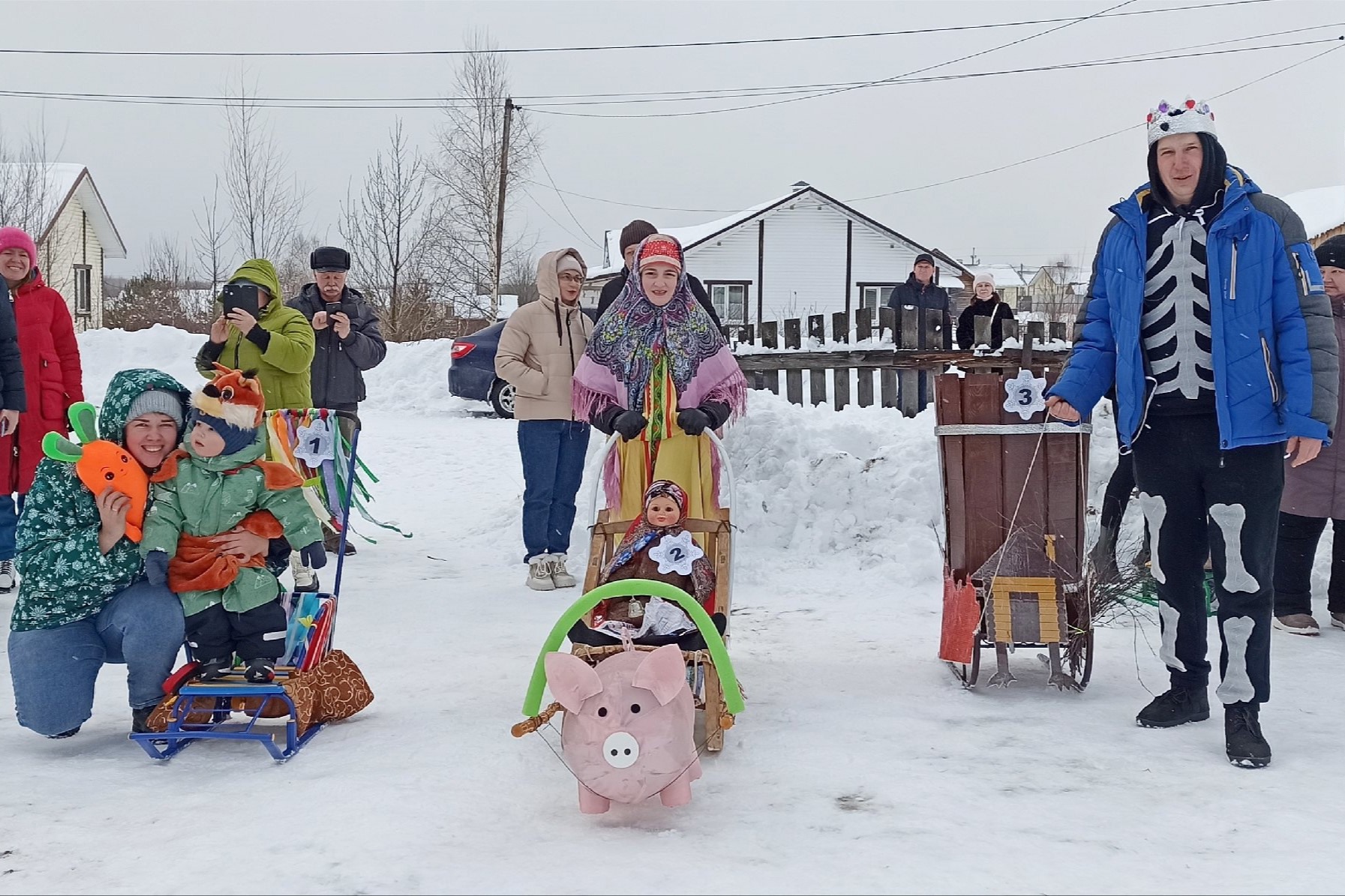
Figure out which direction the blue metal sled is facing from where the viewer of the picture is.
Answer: facing the viewer and to the left of the viewer

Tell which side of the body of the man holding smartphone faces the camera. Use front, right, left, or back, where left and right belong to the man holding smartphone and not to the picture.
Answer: front

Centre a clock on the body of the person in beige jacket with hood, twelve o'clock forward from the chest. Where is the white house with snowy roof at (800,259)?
The white house with snowy roof is roughly at 8 o'clock from the person in beige jacket with hood.

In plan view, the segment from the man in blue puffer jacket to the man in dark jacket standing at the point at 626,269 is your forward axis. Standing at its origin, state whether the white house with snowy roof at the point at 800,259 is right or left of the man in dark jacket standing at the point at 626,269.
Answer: right

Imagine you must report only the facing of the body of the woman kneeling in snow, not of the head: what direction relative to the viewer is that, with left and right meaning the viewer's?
facing the viewer and to the right of the viewer

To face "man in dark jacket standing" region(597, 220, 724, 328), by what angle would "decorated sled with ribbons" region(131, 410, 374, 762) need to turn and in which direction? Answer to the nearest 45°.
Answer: approximately 180°

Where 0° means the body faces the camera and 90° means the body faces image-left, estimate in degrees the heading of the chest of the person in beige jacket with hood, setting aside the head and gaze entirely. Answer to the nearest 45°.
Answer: approximately 315°

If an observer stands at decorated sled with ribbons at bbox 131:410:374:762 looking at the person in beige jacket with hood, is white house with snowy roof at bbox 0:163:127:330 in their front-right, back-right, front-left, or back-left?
front-left

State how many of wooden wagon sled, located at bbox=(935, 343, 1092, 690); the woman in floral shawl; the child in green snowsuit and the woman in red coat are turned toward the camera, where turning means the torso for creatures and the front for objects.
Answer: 4

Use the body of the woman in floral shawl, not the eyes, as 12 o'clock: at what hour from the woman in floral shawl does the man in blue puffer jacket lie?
The man in blue puffer jacket is roughly at 10 o'clock from the woman in floral shawl.

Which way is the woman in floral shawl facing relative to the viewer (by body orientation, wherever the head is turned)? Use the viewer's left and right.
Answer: facing the viewer

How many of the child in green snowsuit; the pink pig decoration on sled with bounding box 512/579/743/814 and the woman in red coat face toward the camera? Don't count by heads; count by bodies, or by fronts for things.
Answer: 3

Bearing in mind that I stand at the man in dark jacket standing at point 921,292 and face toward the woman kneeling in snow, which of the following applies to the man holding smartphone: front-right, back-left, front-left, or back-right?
front-right

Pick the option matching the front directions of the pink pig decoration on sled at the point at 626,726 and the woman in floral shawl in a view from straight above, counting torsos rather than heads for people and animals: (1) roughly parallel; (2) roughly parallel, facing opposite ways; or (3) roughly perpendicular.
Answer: roughly parallel
